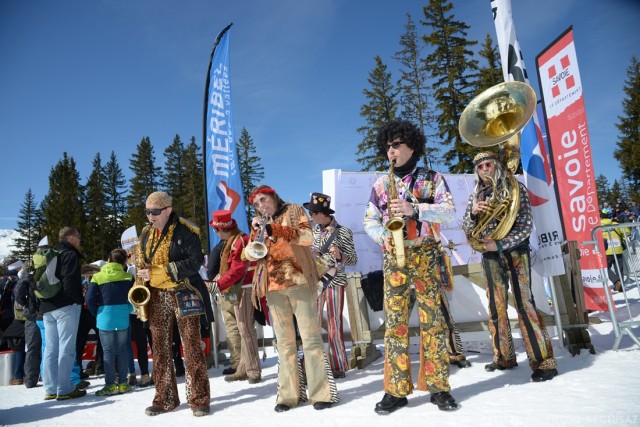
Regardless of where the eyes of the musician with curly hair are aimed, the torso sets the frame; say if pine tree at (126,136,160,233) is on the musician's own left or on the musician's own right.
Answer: on the musician's own right

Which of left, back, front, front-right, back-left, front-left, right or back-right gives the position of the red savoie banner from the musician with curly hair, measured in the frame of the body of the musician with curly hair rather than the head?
back

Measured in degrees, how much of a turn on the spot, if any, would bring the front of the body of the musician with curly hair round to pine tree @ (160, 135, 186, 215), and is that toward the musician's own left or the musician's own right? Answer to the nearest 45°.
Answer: approximately 90° to the musician's own right

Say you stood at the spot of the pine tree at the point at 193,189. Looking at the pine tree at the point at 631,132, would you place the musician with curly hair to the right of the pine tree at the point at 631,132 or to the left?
right

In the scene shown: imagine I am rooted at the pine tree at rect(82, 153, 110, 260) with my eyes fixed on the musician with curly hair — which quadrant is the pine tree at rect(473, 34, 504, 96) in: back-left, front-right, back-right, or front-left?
front-left

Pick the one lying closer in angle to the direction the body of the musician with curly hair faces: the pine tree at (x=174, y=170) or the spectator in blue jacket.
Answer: the spectator in blue jacket

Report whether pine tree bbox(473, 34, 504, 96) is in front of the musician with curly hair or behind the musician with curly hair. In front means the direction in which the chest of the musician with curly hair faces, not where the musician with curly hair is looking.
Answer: behind

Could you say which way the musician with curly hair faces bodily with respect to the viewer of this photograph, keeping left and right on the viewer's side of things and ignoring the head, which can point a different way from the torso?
facing the viewer and to the left of the viewer

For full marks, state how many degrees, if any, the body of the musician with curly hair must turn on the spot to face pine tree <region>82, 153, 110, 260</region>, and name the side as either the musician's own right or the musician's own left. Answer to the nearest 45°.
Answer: approximately 90° to the musician's own right

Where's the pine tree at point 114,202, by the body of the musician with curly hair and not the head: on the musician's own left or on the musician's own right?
on the musician's own right

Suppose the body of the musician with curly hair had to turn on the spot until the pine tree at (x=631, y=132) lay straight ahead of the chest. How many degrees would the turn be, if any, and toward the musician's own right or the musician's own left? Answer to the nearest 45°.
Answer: approximately 180°
